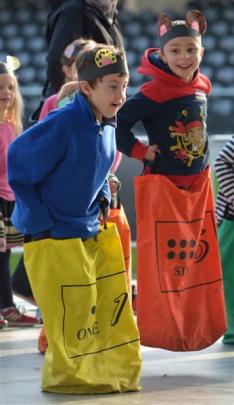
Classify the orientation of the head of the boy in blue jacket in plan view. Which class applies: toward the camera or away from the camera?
toward the camera

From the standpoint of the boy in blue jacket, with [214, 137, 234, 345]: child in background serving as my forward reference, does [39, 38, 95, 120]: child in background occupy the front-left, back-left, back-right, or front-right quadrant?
front-left

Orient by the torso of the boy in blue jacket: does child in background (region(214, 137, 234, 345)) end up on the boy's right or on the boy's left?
on the boy's left

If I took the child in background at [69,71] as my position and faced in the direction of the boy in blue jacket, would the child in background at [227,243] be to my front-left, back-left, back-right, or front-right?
front-left

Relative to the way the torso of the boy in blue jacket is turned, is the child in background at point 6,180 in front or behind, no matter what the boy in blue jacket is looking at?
behind

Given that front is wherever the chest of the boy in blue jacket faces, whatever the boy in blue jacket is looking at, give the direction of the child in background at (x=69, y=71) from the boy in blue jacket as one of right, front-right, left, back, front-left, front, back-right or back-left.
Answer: back-left
